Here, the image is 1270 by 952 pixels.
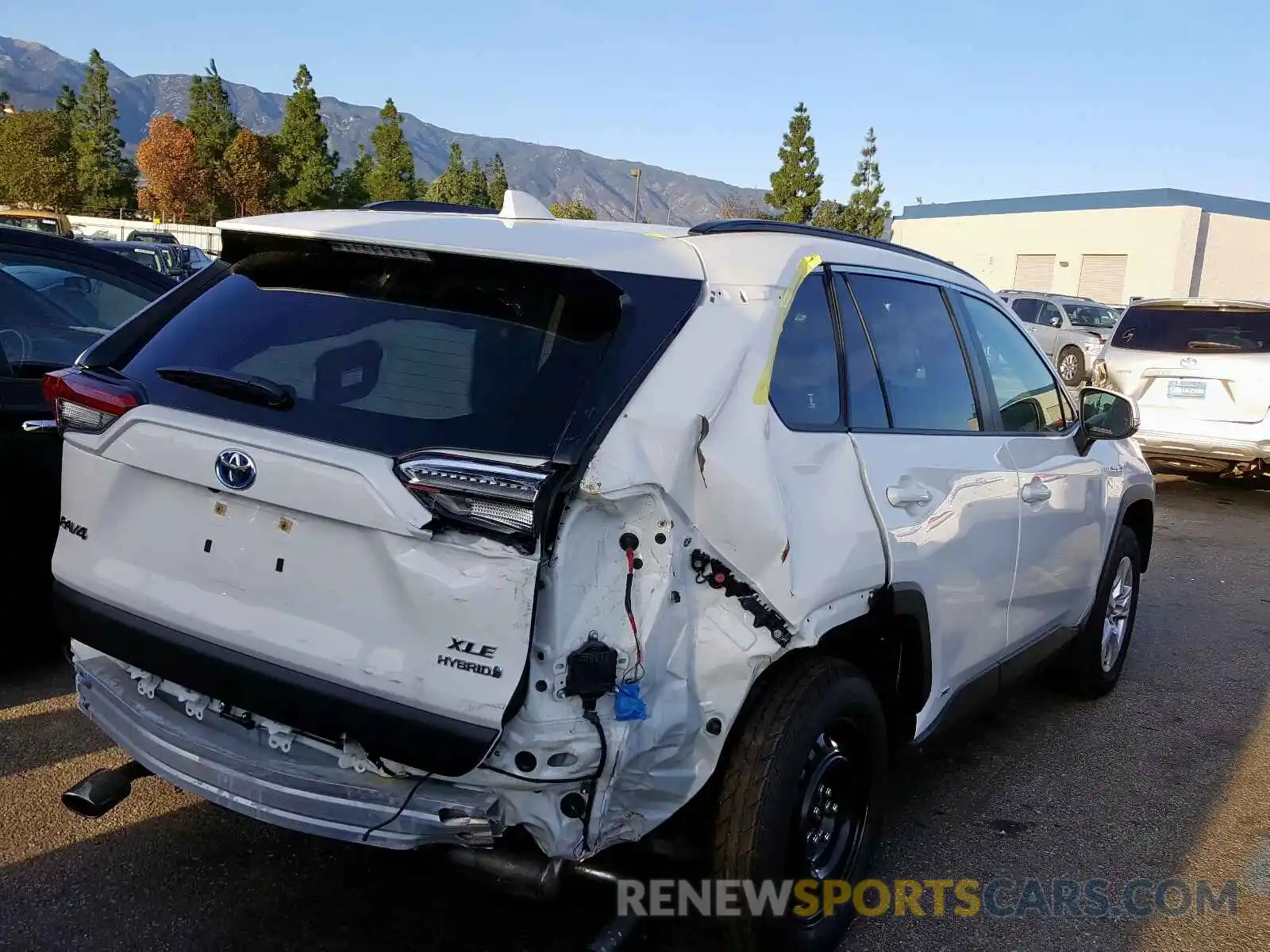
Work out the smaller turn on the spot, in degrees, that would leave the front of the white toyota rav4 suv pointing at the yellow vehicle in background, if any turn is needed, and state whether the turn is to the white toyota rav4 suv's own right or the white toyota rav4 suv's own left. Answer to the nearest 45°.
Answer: approximately 90° to the white toyota rav4 suv's own left

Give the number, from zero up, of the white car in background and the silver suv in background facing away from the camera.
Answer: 1

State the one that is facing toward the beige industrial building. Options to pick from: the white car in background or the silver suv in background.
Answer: the white car in background

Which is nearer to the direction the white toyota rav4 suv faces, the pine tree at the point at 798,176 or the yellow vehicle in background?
the pine tree

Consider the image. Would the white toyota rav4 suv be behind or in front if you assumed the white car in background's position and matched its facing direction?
behind

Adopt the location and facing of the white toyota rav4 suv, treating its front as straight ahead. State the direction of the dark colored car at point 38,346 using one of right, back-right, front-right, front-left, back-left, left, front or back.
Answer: left

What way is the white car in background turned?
away from the camera

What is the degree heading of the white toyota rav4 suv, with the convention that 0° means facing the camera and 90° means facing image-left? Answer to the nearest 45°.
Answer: approximately 225°

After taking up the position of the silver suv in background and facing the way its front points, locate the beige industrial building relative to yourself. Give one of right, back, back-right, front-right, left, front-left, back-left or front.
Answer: back-left

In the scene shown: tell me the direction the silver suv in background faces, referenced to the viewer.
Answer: facing the viewer and to the right of the viewer

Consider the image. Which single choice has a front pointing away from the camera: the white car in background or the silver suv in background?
the white car in background

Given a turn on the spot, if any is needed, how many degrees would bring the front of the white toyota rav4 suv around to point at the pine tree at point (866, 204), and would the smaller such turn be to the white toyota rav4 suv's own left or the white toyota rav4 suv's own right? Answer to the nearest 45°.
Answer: approximately 45° to the white toyota rav4 suv's own left

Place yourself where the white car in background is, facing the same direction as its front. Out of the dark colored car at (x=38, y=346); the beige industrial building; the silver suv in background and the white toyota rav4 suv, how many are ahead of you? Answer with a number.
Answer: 2

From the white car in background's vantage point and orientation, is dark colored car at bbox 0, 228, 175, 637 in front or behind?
behind

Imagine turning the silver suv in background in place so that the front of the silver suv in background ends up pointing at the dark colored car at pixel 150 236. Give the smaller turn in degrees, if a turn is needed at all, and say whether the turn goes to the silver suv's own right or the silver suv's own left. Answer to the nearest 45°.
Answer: approximately 135° to the silver suv's own right
